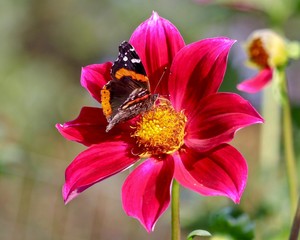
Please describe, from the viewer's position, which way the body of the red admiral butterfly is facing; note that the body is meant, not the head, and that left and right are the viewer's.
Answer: facing to the right of the viewer
